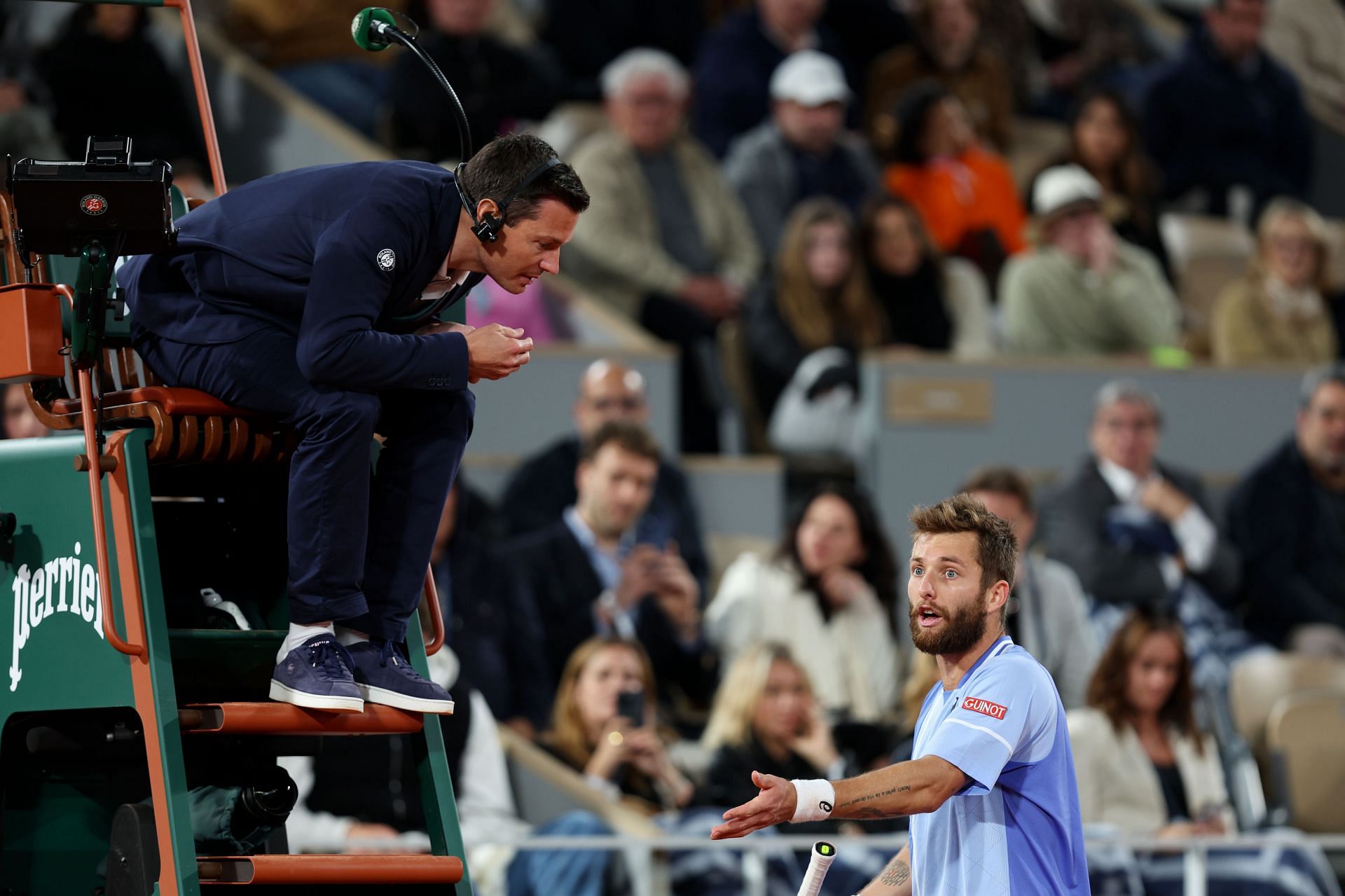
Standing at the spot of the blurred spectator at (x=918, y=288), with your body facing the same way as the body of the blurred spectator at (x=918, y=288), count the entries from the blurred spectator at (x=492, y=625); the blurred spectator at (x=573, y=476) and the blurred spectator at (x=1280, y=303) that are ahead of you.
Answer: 2

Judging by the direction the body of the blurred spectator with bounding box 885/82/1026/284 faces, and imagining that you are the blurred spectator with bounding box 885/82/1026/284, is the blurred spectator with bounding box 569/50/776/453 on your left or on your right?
on your right

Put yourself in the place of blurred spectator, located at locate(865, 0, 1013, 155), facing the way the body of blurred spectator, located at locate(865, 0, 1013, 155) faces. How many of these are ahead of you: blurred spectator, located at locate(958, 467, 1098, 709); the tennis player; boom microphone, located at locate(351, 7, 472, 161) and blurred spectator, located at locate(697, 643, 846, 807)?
4

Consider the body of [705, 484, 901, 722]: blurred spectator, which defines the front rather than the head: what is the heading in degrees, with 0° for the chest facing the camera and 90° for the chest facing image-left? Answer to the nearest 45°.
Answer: approximately 45°

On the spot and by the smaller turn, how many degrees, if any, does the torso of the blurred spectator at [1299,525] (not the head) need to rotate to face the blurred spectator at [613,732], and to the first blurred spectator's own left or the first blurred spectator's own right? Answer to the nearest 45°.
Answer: approximately 45° to the first blurred spectator's own right

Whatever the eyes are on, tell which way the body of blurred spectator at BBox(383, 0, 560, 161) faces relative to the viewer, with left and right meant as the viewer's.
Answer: facing the viewer

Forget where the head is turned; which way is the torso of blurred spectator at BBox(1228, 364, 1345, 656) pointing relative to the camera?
toward the camera

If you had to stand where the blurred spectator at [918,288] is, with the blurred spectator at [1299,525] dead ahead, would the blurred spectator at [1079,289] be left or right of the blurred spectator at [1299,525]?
left

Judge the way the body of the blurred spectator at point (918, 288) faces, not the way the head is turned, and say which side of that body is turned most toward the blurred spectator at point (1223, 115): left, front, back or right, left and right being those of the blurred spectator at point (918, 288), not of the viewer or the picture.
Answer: back

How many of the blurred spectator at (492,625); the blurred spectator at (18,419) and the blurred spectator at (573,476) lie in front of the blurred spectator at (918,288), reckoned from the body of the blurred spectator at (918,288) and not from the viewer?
3

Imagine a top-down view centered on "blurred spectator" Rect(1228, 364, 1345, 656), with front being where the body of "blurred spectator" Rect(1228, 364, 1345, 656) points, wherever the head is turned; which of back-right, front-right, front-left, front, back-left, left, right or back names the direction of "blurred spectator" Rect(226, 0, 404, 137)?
right

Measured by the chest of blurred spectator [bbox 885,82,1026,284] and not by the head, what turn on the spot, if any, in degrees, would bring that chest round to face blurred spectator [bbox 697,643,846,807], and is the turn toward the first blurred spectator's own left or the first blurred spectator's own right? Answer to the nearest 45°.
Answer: approximately 45° to the first blurred spectator's own right
